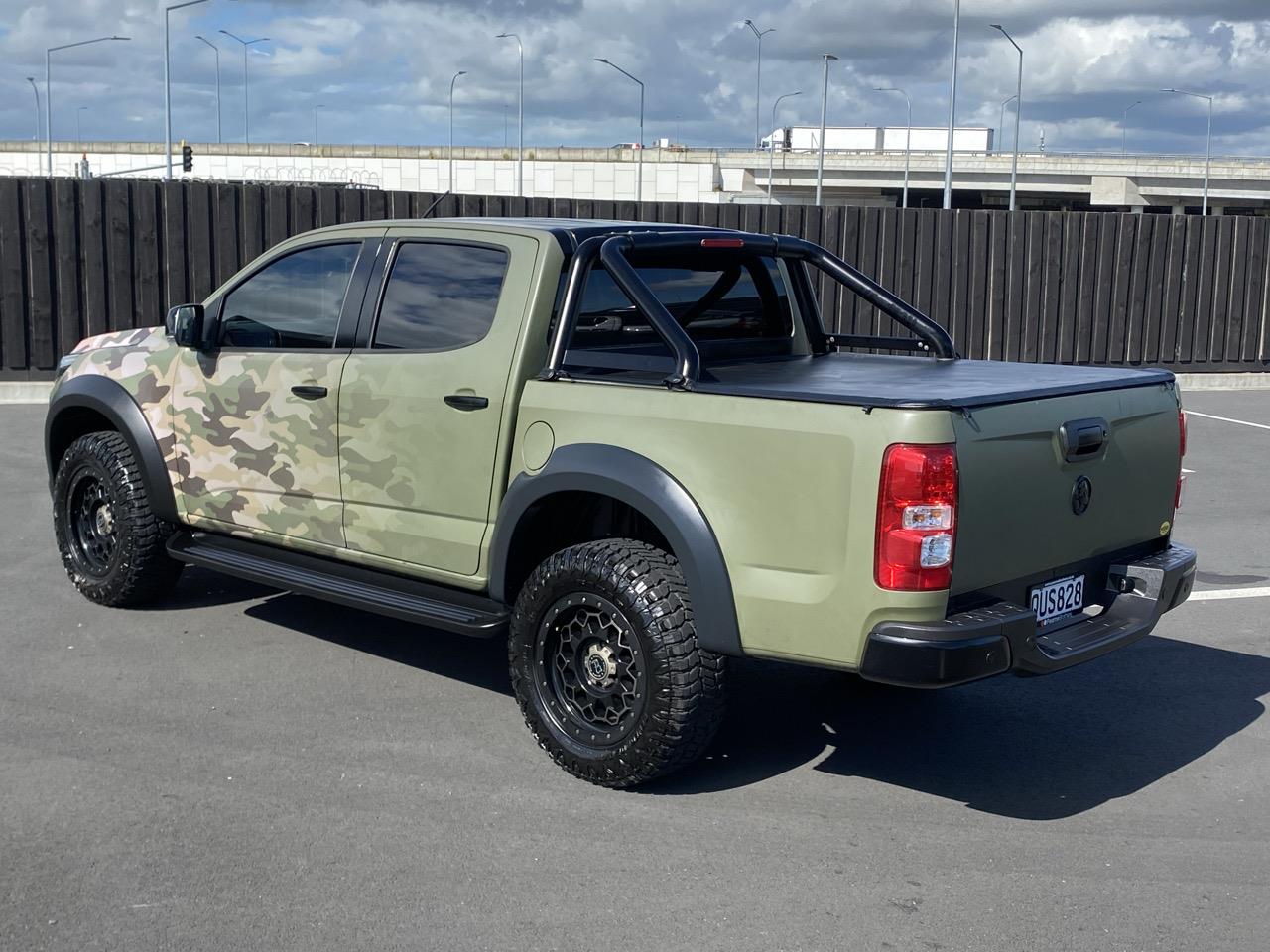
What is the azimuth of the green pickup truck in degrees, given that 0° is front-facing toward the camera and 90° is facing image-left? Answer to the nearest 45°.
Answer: approximately 135°

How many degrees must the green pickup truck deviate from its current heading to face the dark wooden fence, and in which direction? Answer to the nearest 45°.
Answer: approximately 45° to its right
